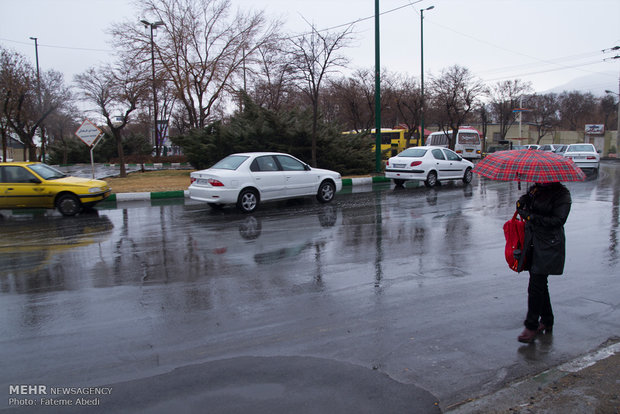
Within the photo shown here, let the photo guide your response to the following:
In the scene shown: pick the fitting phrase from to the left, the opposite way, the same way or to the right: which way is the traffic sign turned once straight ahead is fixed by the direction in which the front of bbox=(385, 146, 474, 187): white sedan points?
to the right

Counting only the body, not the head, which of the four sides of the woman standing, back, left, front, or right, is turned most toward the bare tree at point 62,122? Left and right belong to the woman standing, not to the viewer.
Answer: right

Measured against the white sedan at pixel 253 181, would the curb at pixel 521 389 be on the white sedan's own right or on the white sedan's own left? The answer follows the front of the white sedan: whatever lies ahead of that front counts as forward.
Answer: on the white sedan's own right

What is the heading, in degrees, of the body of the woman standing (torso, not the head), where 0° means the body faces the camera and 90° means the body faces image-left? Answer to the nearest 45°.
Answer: approximately 45°

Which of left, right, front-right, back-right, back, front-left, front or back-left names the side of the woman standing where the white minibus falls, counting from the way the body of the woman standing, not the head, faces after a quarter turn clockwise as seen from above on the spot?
front-right

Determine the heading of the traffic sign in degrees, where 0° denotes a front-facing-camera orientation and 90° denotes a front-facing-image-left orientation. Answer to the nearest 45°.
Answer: approximately 0°

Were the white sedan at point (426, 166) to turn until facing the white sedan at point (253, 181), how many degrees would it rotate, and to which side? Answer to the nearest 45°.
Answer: approximately 180°

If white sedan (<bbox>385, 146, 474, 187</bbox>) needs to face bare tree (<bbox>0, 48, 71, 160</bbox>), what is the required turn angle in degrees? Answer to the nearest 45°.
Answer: approximately 135° to its left

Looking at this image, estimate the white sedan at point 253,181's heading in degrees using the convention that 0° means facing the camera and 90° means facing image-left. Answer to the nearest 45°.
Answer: approximately 225°
